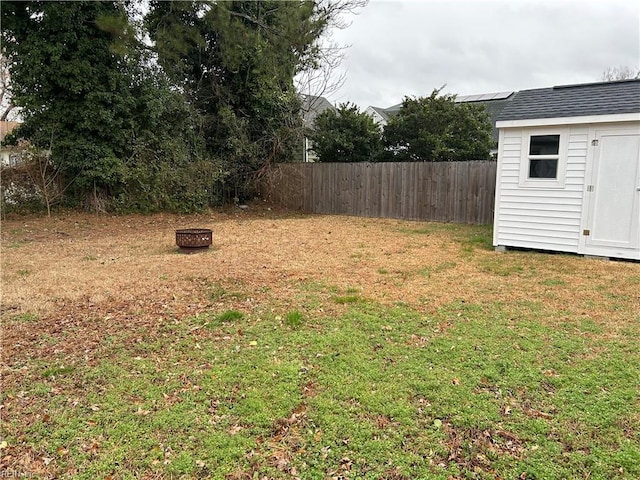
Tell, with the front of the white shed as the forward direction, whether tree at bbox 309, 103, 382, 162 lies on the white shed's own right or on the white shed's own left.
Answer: on the white shed's own right

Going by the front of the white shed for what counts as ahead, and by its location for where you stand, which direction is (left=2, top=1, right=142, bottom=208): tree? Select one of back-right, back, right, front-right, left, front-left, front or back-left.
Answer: right

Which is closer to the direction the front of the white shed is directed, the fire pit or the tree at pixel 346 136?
the fire pit

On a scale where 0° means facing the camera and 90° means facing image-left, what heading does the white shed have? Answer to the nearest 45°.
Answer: approximately 0°

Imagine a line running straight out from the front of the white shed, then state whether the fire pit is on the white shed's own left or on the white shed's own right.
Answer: on the white shed's own right

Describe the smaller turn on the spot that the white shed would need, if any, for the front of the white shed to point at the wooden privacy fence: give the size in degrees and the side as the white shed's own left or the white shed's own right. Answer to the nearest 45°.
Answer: approximately 135° to the white shed's own right

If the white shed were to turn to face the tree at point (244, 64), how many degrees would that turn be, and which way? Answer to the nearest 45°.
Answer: approximately 90° to its right

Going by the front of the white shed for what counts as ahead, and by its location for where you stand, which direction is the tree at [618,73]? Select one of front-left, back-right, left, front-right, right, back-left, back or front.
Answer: back

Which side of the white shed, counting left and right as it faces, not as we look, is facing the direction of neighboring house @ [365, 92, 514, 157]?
back

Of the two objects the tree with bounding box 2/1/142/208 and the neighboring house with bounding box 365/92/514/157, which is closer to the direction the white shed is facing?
the tree

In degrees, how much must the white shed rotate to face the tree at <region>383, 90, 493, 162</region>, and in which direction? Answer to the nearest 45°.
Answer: approximately 135° to its right
